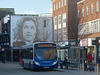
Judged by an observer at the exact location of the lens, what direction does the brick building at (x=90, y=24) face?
facing the viewer and to the left of the viewer

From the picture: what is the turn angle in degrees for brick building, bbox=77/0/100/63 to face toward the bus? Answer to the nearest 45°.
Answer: approximately 45° to its left
